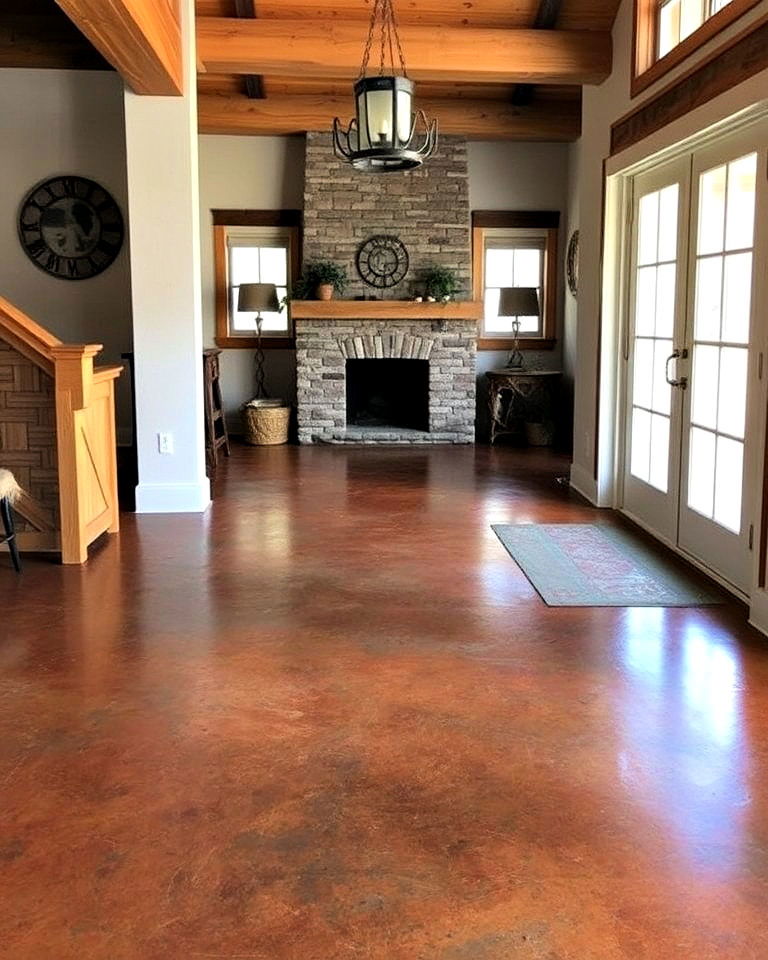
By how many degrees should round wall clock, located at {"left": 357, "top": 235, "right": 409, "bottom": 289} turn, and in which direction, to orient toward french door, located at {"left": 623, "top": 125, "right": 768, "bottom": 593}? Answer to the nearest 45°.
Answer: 0° — it already faces it

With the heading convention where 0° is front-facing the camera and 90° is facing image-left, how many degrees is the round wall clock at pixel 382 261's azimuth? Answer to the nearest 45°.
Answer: approximately 0°

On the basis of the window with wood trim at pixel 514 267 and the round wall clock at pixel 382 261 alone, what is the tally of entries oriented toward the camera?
2

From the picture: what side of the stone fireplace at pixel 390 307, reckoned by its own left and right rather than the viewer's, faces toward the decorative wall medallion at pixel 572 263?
left

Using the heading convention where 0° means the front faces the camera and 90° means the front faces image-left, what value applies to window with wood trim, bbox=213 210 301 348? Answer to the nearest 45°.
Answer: approximately 0°

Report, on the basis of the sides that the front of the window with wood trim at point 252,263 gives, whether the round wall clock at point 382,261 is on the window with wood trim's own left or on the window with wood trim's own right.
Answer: on the window with wood trim's own left

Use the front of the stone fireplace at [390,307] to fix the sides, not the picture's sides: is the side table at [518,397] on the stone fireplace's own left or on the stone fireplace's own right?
on the stone fireplace's own left
